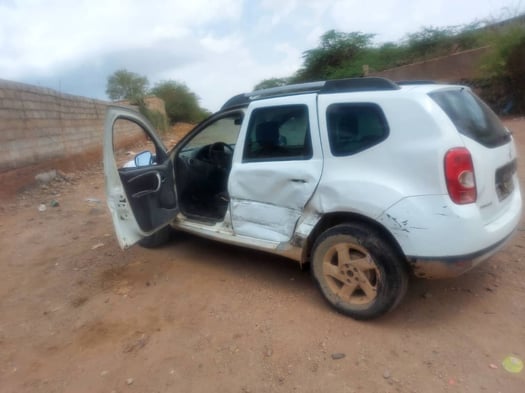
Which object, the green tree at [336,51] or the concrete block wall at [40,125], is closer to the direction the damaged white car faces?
the concrete block wall

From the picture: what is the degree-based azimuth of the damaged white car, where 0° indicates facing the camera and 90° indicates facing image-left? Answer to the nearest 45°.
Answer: approximately 135°

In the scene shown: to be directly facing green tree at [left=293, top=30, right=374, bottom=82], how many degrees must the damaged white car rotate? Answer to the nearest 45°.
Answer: approximately 45° to its right

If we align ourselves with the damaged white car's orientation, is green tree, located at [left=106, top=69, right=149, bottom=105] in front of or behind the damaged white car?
in front

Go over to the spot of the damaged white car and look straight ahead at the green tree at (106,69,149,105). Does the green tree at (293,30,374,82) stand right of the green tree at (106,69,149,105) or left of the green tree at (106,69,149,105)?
right

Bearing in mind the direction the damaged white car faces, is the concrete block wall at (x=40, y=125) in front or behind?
in front
